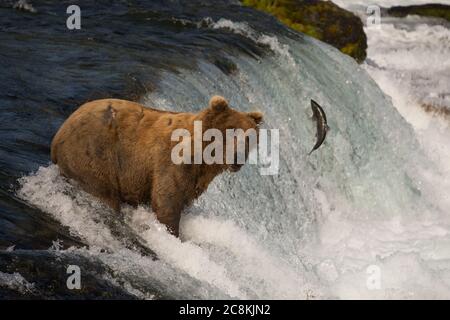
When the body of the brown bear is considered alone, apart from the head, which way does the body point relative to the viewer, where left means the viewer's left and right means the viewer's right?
facing to the right of the viewer

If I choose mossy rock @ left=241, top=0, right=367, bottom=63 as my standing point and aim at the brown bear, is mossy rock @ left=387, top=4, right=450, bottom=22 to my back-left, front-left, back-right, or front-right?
back-left

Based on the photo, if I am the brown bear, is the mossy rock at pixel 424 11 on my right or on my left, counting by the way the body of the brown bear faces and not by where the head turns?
on my left

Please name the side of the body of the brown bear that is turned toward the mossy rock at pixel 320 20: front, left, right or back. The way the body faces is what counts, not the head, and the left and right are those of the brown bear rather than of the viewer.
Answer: left

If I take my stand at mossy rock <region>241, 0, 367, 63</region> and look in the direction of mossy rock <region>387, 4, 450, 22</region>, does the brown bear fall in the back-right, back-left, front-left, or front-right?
back-right
